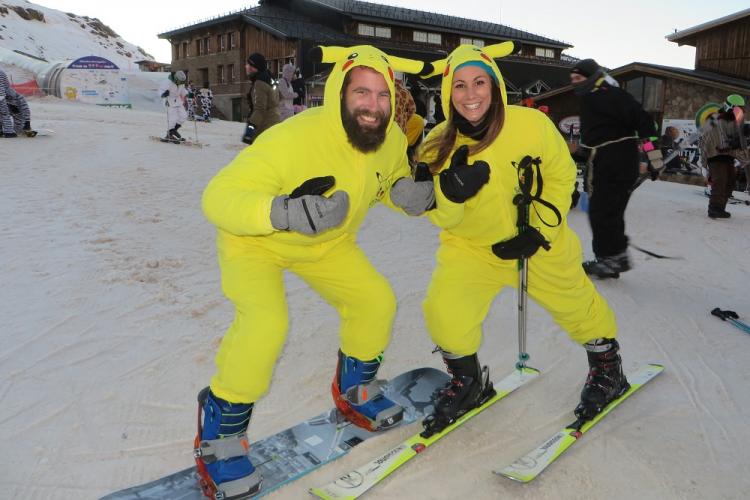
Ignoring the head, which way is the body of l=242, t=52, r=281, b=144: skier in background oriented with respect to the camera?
to the viewer's left

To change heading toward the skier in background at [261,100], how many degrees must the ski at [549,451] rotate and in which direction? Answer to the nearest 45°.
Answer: approximately 90° to its right

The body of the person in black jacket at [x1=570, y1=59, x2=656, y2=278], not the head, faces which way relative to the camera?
to the viewer's left
